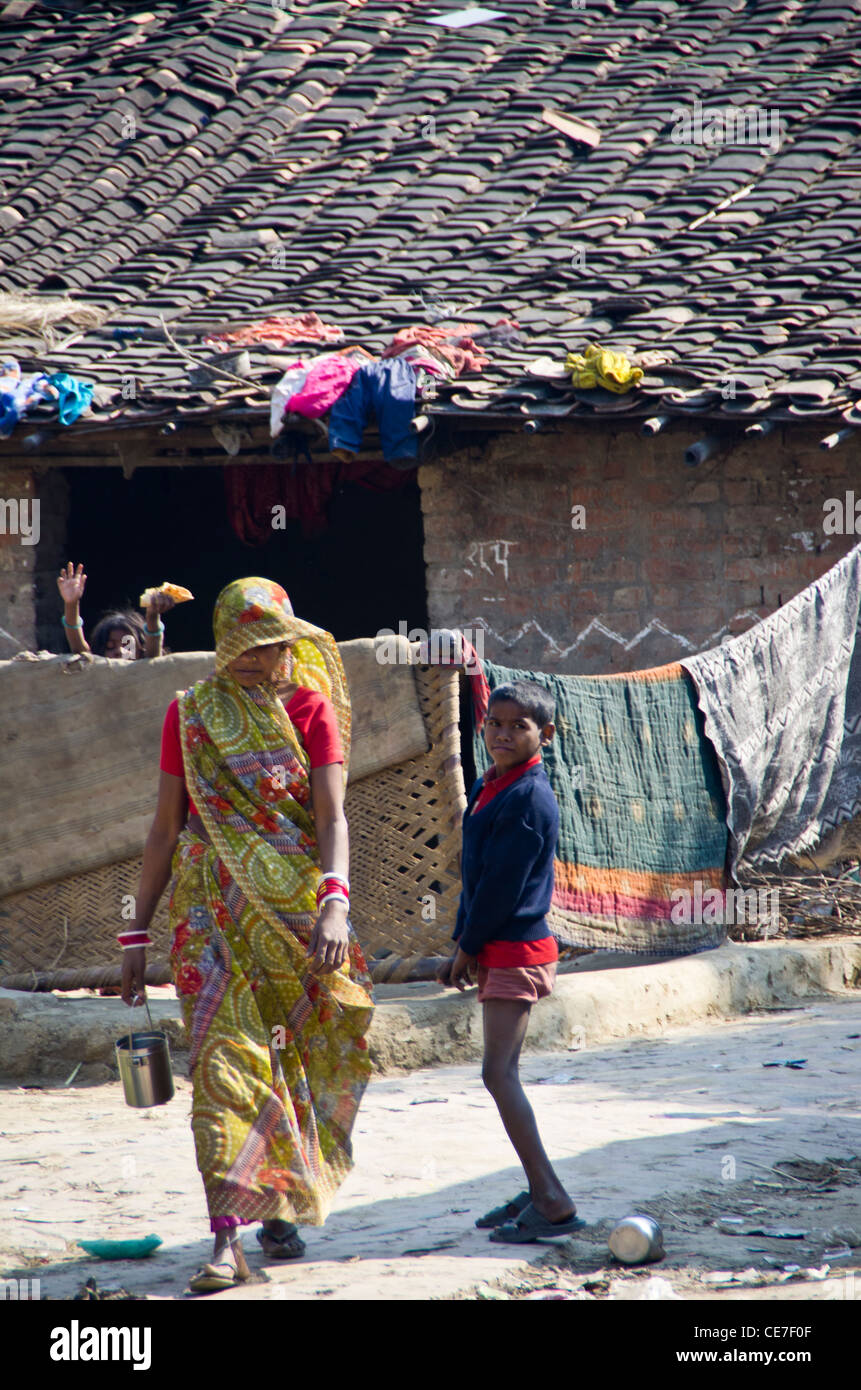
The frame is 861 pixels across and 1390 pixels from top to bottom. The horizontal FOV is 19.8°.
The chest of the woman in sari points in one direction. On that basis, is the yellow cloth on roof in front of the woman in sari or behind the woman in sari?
behind

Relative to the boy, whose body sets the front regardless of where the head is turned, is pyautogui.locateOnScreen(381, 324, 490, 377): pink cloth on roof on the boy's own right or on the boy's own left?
on the boy's own right

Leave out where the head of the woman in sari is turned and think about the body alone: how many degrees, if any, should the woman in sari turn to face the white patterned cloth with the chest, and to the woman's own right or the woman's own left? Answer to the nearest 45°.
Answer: approximately 135° to the woman's own left

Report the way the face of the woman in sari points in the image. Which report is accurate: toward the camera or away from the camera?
toward the camera

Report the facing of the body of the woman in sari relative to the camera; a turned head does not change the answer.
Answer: toward the camera
